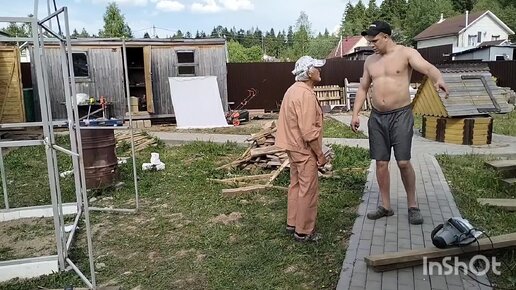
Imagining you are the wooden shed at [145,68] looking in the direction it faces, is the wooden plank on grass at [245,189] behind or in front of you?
in front

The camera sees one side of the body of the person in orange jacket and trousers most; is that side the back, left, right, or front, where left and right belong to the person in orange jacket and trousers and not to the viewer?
right

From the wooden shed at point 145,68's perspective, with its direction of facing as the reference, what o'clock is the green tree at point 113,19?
The green tree is roughly at 6 o'clock from the wooden shed.

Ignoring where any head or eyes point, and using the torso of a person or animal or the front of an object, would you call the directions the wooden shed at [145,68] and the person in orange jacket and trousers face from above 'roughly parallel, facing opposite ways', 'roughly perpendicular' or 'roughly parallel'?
roughly perpendicular

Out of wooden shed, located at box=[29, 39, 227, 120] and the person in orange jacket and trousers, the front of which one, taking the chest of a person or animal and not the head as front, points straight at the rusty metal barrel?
the wooden shed

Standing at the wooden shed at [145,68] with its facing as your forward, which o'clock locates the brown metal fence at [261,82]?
The brown metal fence is roughly at 8 o'clock from the wooden shed.

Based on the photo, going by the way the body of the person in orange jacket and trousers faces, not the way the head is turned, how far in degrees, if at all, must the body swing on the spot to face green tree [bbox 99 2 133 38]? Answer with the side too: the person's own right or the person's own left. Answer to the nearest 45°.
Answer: approximately 135° to the person's own left

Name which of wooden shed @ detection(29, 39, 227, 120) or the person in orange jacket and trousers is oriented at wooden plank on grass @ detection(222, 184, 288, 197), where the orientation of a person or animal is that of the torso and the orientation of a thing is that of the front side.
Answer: the wooden shed

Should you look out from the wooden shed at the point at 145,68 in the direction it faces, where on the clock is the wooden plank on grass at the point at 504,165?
The wooden plank on grass is roughly at 11 o'clock from the wooden shed.

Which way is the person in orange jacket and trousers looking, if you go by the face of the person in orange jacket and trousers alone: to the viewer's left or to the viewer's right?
to the viewer's right

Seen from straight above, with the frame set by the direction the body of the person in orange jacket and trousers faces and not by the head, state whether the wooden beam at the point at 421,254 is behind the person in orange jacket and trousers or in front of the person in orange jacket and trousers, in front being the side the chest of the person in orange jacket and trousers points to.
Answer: in front

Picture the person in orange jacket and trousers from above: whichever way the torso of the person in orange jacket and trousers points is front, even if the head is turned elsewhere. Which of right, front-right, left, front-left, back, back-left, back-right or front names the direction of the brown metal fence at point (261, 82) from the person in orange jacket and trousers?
left

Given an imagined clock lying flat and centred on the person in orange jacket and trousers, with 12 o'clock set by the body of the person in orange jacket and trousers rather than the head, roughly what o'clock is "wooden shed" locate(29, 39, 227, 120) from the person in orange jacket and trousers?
The wooden shed is roughly at 8 o'clock from the person in orange jacket and trousers.

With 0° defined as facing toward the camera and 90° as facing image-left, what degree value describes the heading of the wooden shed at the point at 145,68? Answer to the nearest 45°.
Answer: approximately 0°

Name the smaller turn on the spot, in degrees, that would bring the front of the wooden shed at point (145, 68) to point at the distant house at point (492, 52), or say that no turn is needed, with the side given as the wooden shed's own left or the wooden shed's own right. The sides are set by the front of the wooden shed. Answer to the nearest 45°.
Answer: approximately 90° to the wooden shed's own left

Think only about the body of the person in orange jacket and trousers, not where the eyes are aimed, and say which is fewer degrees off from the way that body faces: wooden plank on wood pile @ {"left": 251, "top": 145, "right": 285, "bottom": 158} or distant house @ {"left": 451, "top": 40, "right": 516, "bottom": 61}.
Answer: the distant house

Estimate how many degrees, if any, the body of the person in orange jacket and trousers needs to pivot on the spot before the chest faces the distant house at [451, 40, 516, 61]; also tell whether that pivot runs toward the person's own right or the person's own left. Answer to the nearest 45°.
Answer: approximately 45° to the person's own left

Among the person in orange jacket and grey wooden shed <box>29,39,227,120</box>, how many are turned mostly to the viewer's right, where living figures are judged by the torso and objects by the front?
1

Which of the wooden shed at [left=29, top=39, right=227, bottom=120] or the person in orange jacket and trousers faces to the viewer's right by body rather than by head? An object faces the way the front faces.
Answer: the person in orange jacket and trousers
